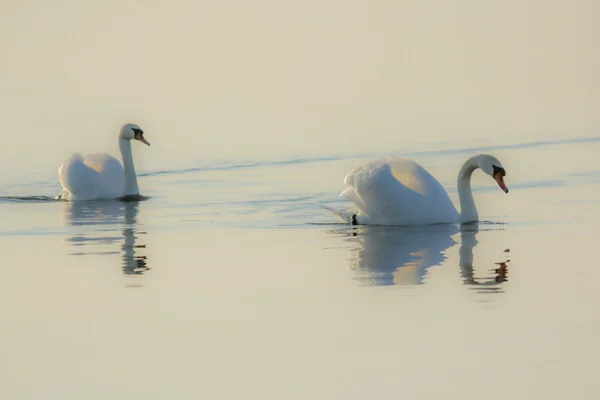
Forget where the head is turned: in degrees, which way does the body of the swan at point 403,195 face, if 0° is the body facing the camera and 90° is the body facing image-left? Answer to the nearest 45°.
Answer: approximately 270°

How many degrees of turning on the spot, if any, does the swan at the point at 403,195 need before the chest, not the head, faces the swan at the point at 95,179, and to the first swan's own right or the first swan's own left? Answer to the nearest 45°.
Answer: approximately 135° to the first swan's own left
